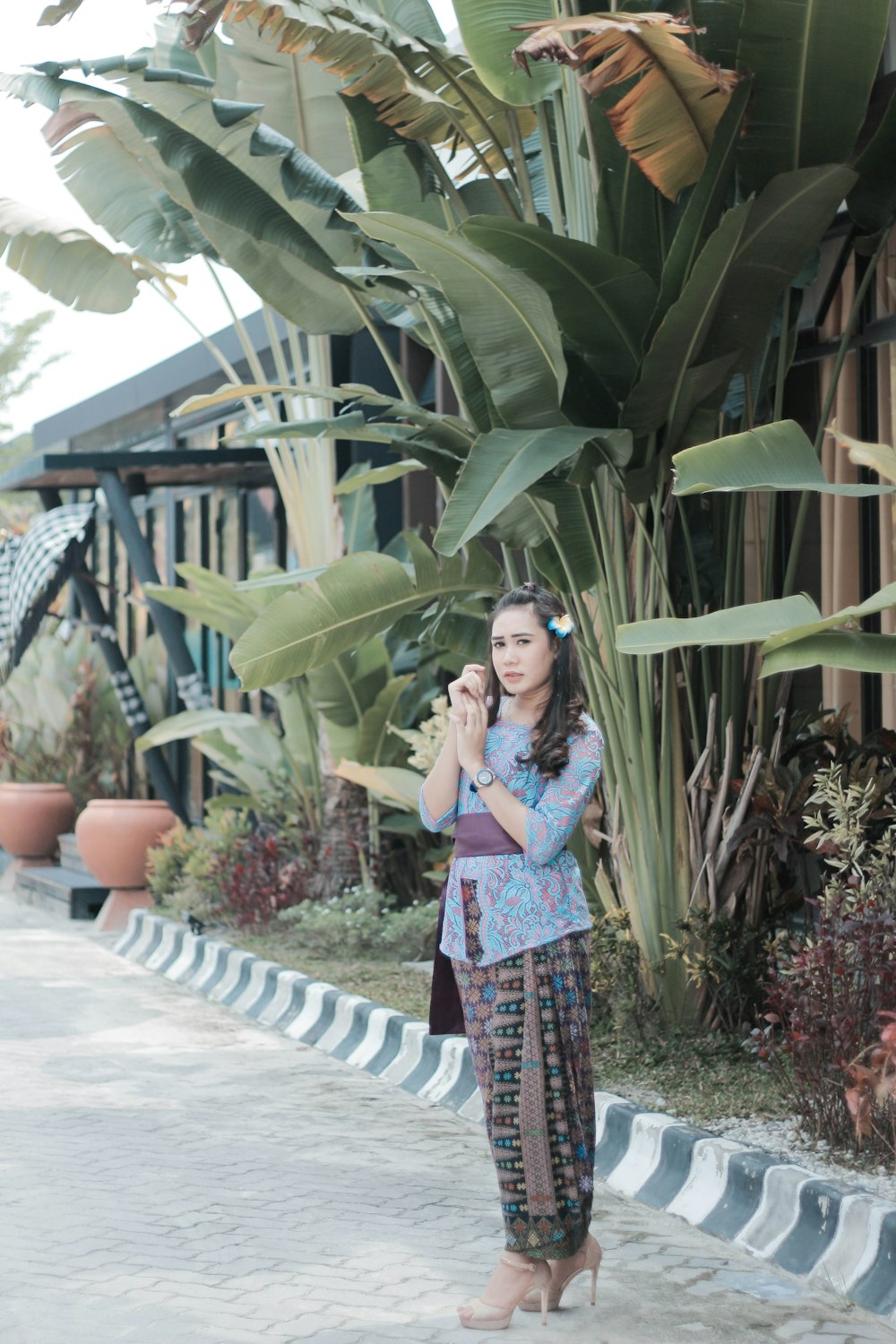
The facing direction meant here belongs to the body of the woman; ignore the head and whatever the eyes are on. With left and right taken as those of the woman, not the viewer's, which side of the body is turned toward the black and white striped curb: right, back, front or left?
back

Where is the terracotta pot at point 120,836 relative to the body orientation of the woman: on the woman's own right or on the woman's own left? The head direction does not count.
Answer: on the woman's own right

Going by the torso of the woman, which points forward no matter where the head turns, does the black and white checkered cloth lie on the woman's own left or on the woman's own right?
on the woman's own right

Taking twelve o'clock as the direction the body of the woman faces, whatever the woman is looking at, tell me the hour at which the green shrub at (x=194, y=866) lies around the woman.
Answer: The green shrub is roughly at 4 o'clock from the woman.

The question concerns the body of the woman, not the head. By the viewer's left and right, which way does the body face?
facing the viewer and to the left of the viewer

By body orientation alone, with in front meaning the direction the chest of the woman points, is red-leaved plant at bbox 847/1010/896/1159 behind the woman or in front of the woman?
behind

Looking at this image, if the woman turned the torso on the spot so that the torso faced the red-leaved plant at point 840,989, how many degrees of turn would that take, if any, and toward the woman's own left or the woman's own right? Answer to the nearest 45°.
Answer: approximately 180°

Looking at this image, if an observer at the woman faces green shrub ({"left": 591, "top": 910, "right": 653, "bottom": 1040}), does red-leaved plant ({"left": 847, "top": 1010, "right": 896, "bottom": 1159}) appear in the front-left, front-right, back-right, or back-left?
front-right

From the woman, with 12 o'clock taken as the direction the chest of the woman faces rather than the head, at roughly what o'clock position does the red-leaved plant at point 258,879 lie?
The red-leaved plant is roughly at 4 o'clock from the woman.

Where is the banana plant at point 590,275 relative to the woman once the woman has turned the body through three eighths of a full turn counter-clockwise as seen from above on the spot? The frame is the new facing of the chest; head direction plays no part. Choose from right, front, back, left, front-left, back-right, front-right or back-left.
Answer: left

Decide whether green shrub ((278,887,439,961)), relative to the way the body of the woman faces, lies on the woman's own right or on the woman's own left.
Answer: on the woman's own right

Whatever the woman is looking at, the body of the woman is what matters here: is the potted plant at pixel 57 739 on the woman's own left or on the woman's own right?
on the woman's own right
